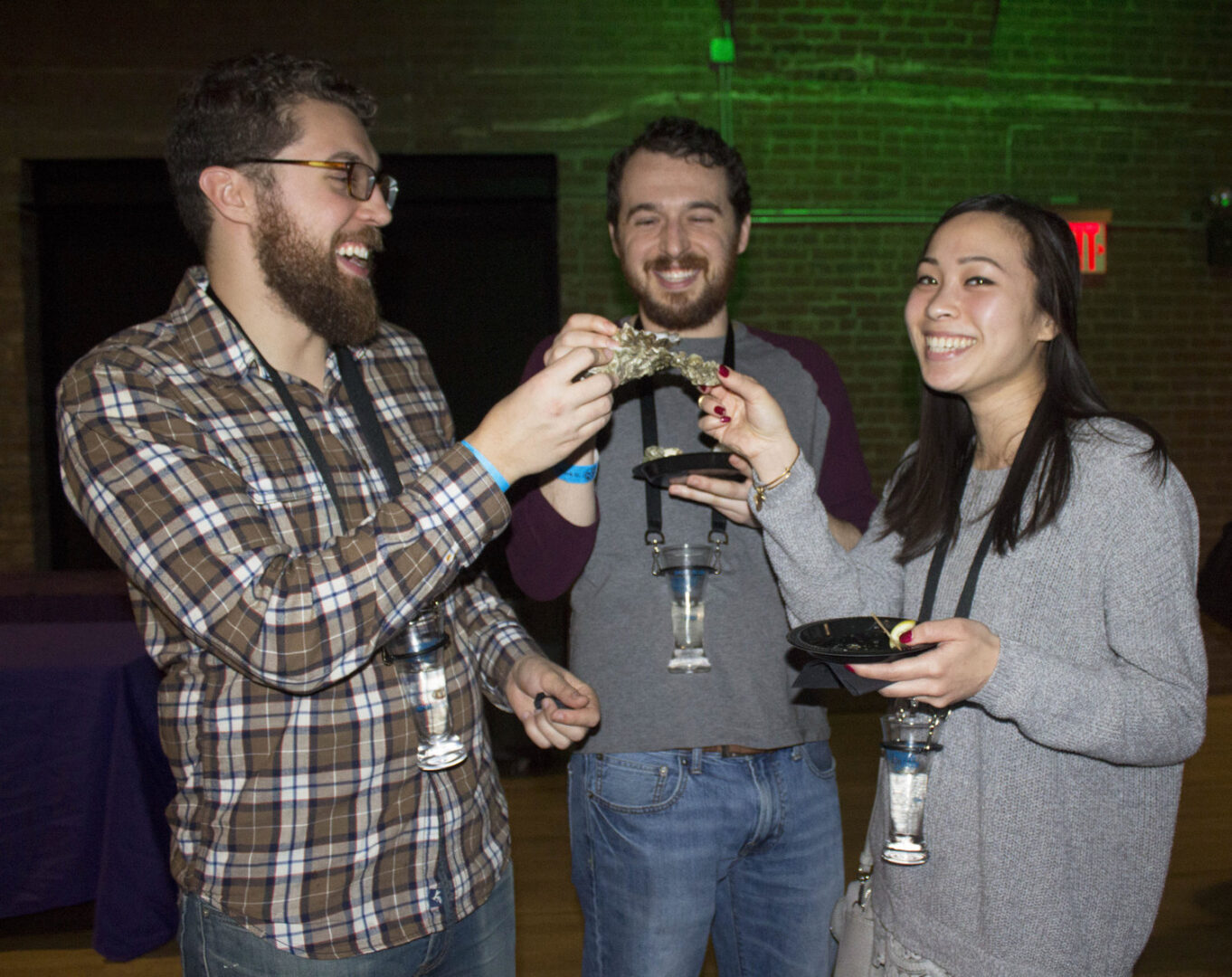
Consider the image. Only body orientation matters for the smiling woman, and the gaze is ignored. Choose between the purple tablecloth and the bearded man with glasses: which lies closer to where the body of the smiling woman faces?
the bearded man with glasses

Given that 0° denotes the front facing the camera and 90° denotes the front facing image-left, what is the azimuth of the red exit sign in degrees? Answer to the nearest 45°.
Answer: approximately 0°

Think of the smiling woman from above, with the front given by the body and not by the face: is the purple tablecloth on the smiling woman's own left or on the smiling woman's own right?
on the smiling woman's own right

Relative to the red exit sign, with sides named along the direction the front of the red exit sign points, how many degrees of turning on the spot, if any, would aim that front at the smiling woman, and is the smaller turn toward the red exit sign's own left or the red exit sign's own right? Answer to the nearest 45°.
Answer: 0° — it already faces them

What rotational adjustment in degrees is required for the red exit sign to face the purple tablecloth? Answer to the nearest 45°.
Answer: approximately 45° to its right

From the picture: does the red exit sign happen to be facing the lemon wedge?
yes

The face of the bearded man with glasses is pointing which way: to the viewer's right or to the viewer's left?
to the viewer's right

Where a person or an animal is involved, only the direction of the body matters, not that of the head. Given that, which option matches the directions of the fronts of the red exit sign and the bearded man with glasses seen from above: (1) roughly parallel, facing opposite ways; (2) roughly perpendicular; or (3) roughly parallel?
roughly perpendicular

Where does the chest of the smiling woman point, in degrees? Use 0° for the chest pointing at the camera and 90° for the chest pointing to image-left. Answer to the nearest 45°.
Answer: approximately 45°
